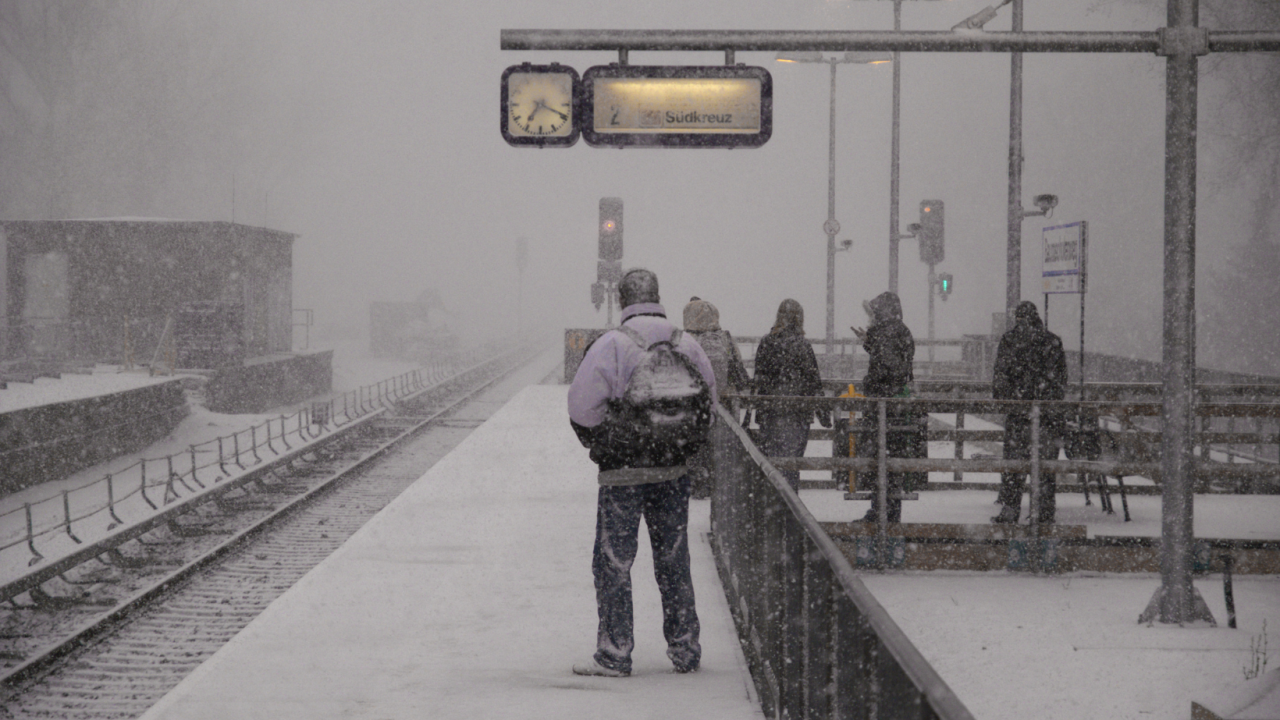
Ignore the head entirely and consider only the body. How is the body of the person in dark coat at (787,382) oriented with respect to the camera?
away from the camera

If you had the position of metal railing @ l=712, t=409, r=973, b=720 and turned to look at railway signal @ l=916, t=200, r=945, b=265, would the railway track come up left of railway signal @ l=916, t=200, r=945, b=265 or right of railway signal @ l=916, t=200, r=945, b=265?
left

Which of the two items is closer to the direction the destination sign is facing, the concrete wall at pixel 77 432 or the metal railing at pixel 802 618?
the metal railing

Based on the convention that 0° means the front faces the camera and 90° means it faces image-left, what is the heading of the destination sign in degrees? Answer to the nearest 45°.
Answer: approximately 0°

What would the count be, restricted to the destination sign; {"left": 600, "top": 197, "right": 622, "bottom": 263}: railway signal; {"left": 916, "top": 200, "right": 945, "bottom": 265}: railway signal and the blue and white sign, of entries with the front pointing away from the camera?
0

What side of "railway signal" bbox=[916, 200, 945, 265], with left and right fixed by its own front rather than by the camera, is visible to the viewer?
front

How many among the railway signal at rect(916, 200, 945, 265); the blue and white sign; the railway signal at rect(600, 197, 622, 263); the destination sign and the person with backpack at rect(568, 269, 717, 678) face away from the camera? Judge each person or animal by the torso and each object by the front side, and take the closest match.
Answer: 1

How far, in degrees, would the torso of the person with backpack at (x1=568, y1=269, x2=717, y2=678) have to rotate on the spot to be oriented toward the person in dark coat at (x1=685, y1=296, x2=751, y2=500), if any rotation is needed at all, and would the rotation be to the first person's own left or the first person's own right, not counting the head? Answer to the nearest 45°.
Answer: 0° — they already face them

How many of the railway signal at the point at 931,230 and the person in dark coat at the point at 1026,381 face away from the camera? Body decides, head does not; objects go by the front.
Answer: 1

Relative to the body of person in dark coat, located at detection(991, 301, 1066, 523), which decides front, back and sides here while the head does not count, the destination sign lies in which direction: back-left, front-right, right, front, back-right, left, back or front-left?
back-left

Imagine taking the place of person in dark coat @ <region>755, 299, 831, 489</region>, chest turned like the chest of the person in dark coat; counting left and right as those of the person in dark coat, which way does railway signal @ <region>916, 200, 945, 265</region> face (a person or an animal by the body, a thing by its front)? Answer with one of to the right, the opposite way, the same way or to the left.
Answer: the opposite way

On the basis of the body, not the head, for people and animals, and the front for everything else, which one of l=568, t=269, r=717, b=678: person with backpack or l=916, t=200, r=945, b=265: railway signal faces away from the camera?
the person with backpack

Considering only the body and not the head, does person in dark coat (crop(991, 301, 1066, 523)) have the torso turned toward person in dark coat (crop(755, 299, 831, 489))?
no

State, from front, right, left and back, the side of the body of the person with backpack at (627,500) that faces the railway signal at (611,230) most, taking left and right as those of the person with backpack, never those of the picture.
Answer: front

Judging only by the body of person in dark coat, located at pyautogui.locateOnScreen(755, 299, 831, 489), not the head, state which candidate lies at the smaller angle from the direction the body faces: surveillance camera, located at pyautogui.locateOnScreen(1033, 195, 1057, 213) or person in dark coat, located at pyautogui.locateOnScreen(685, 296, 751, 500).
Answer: the surveillance camera

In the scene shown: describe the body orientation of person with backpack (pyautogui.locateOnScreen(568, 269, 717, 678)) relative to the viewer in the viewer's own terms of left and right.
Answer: facing away from the viewer

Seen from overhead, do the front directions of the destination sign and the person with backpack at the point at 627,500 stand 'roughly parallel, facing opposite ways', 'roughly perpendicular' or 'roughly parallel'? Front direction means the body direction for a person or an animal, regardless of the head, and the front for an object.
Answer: roughly parallel, facing opposite ways

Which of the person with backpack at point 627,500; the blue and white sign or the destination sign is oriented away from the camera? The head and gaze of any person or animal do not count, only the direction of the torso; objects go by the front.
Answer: the person with backpack

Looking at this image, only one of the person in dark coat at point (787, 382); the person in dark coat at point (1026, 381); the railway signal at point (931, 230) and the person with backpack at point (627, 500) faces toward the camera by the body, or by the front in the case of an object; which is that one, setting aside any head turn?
the railway signal

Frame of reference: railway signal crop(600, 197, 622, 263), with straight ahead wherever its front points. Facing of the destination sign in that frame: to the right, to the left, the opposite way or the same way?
the same way
